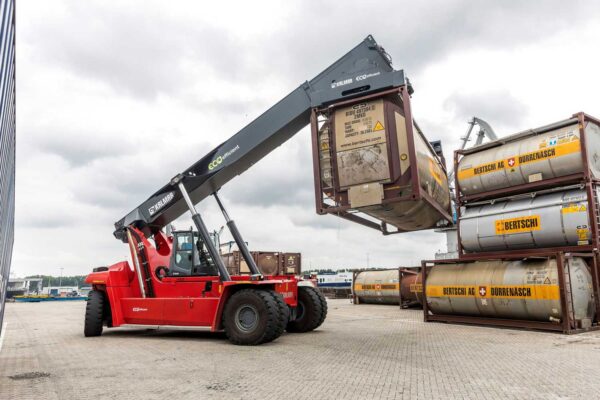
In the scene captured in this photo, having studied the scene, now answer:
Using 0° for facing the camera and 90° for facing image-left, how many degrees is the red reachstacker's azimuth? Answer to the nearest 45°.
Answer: approximately 315°

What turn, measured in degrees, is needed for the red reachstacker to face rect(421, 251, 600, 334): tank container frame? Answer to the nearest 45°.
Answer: approximately 45° to its left

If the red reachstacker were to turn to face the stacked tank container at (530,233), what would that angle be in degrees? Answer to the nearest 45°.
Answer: approximately 45° to its left
